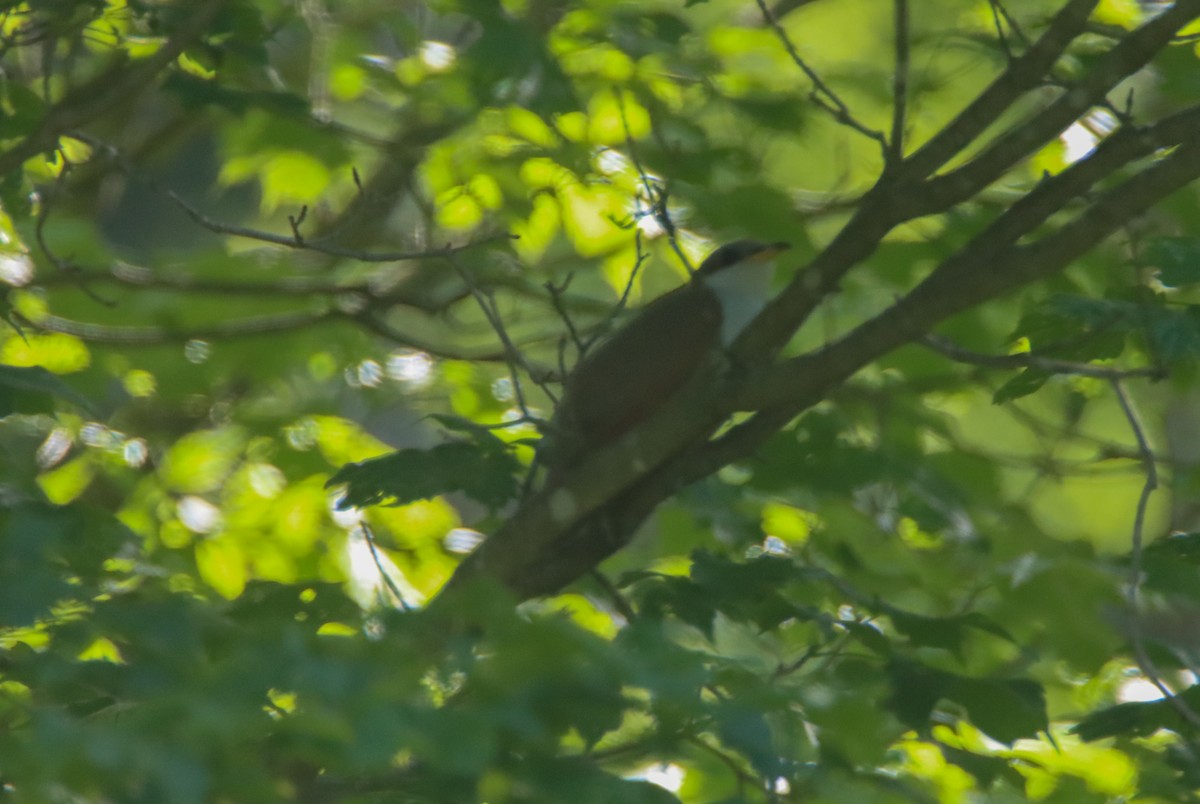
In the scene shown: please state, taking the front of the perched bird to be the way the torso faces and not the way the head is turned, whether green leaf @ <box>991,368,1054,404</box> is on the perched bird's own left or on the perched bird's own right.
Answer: on the perched bird's own right

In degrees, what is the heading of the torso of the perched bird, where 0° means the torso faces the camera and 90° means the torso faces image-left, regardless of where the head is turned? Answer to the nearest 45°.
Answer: approximately 270°

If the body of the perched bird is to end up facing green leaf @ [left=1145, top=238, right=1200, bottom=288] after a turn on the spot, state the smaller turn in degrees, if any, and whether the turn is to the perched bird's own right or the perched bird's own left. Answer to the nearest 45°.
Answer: approximately 45° to the perched bird's own right

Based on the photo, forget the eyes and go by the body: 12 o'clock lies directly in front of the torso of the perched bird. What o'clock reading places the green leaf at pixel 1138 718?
The green leaf is roughly at 2 o'clock from the perched bird.
